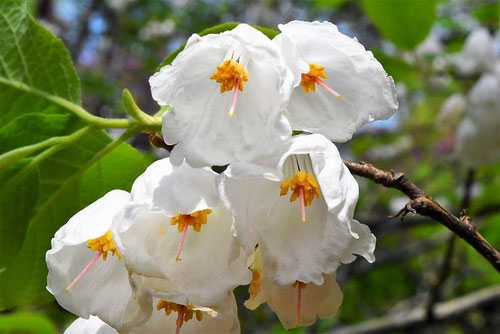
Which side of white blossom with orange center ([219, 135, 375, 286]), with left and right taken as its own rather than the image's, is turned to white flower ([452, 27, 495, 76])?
back

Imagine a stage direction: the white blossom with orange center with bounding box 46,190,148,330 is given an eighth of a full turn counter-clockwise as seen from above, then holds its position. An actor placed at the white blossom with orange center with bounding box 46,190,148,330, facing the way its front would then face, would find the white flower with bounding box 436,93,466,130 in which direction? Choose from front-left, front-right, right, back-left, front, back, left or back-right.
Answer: back-left

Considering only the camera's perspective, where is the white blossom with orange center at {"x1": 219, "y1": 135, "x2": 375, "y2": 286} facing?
facing the viewer

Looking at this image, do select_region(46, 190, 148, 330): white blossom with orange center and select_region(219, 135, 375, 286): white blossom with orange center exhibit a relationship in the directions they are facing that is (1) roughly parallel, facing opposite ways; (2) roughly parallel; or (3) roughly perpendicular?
roughly parallel

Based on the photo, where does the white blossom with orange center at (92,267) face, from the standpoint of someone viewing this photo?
facing the viewer and to the left of the viewer

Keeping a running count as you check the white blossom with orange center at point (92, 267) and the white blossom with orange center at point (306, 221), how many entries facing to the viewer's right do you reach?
0

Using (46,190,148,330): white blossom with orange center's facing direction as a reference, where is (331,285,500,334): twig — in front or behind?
behind

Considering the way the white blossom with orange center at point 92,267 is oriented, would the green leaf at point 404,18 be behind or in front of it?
behind
